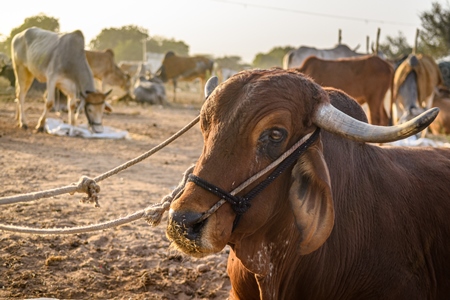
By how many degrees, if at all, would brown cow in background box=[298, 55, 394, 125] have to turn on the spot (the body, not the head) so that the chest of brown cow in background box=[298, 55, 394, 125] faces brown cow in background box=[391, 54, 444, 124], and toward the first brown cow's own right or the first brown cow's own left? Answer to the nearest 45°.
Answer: approximately 180°

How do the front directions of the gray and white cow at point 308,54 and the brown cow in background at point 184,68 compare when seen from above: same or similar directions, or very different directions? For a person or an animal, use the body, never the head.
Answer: very different directions

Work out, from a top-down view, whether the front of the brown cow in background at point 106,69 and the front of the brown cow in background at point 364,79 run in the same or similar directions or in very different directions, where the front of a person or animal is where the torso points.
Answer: very different directions

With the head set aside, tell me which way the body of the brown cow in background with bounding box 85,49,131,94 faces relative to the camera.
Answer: to the viewer's right

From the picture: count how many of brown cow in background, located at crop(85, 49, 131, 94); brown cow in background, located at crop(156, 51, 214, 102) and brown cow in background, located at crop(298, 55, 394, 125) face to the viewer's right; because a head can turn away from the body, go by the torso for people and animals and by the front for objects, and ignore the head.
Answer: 1

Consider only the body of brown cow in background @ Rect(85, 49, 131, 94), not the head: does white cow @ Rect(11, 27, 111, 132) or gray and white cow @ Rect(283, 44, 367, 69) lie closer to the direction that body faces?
the gray and white cow

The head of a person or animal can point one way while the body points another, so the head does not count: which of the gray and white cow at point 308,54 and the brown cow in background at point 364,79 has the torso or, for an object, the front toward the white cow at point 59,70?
the brown cow in background

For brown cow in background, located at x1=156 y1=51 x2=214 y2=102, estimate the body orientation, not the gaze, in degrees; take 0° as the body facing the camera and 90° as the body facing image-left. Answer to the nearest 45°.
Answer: approximately 90°

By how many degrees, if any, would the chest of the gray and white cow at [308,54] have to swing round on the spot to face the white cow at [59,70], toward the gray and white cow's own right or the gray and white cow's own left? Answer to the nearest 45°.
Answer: approximately 135° to the gray and white cow's own right

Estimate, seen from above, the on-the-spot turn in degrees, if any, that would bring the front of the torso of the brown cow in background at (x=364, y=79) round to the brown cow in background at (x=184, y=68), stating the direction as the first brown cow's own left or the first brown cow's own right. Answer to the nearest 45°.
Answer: approximately 45° to the first brown cow's own right

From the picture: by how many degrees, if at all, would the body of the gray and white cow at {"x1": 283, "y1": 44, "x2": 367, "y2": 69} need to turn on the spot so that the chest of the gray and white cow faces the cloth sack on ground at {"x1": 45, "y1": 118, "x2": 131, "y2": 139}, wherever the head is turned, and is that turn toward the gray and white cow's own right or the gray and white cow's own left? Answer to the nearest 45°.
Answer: approximately 135° to the gray and white cow's own right
